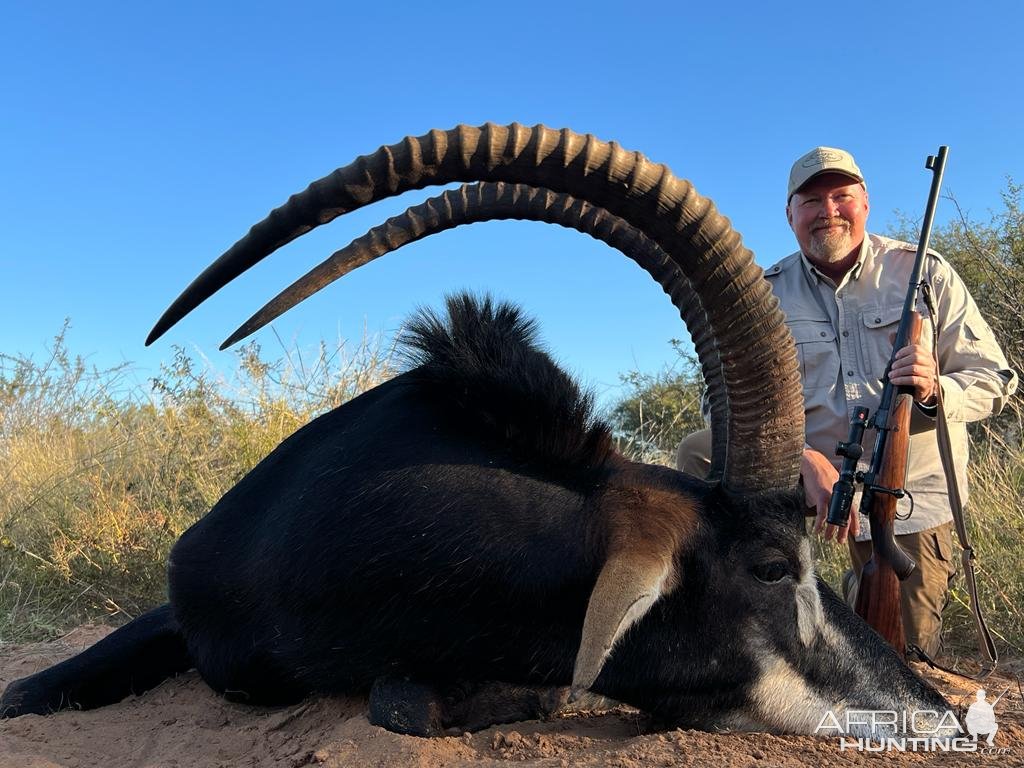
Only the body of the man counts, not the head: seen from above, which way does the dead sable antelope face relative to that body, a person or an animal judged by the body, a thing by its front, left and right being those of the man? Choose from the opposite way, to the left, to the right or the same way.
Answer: to the left

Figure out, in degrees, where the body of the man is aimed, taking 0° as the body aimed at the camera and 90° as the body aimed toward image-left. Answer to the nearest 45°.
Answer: approximately 0°

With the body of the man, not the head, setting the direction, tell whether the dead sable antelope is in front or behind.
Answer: in front

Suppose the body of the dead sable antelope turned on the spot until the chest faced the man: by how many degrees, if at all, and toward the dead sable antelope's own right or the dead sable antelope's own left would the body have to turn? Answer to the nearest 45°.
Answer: approximately 45° to the dead sable antelope's own left

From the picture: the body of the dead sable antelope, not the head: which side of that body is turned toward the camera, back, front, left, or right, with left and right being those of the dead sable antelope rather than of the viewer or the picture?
right

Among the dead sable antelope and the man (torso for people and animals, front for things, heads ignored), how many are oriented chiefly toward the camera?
1
